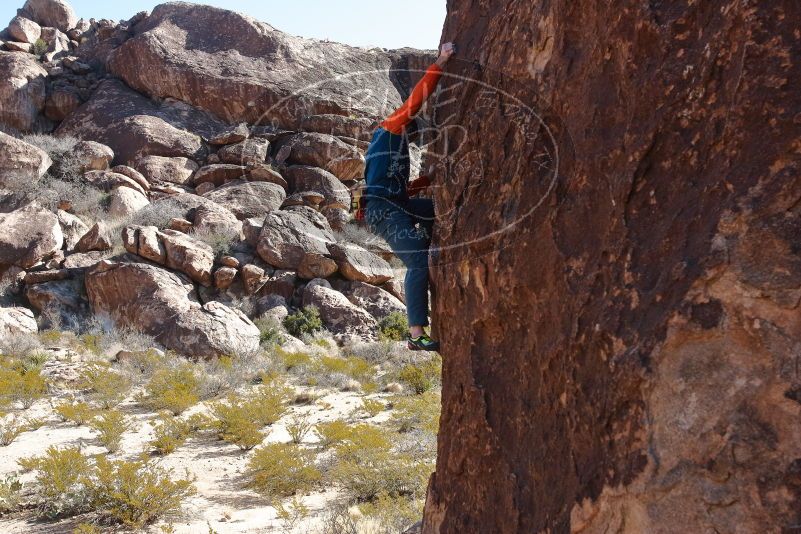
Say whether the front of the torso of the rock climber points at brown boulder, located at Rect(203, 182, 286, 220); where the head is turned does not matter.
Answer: no

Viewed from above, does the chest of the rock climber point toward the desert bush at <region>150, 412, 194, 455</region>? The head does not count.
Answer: no

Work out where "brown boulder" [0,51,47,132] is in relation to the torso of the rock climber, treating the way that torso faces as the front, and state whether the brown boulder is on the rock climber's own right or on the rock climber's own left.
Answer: on the rock climber's own left

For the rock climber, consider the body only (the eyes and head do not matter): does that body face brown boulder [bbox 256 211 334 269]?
no

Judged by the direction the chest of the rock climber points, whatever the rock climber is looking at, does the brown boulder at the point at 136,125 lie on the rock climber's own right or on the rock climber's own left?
on the rock climber's own left

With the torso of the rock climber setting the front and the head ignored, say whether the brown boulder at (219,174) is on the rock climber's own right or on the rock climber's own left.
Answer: on the rock climber's own left

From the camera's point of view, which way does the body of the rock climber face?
to the viewer's right

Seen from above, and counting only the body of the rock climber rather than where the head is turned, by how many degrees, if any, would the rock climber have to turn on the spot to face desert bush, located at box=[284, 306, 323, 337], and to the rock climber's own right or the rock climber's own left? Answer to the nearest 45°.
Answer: approximately 90° to the rock climber's own left
